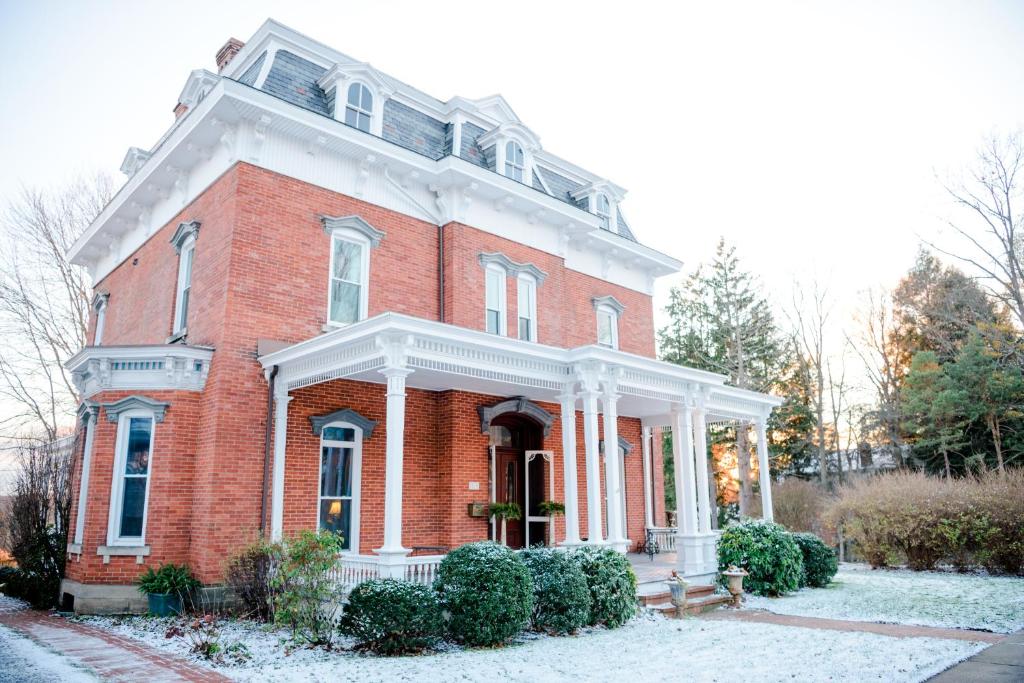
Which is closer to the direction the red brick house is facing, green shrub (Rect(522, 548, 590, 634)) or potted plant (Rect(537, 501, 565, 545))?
the green shrub

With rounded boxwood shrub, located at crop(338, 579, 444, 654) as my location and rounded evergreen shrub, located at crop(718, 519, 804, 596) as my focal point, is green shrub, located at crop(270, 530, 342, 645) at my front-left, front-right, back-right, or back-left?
back-left

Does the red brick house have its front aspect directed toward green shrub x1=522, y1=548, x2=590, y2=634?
yes

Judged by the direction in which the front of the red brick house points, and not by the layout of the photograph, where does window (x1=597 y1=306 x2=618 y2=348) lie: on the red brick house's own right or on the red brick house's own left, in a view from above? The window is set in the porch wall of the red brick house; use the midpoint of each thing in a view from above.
on the red brick house's own left

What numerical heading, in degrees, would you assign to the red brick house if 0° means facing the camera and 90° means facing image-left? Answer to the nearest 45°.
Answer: approximately 315°

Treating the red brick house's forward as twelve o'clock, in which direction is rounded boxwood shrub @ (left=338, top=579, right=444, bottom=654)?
The rounded boxwood shrub is roughly at 1 o'clock from the red brick house.

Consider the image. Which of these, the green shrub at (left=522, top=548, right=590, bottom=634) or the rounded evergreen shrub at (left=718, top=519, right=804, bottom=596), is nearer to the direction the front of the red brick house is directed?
the green shrub

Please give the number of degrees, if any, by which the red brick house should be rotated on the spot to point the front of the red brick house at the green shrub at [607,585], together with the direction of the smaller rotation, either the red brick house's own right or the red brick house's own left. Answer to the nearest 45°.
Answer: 0° — it already faces it
